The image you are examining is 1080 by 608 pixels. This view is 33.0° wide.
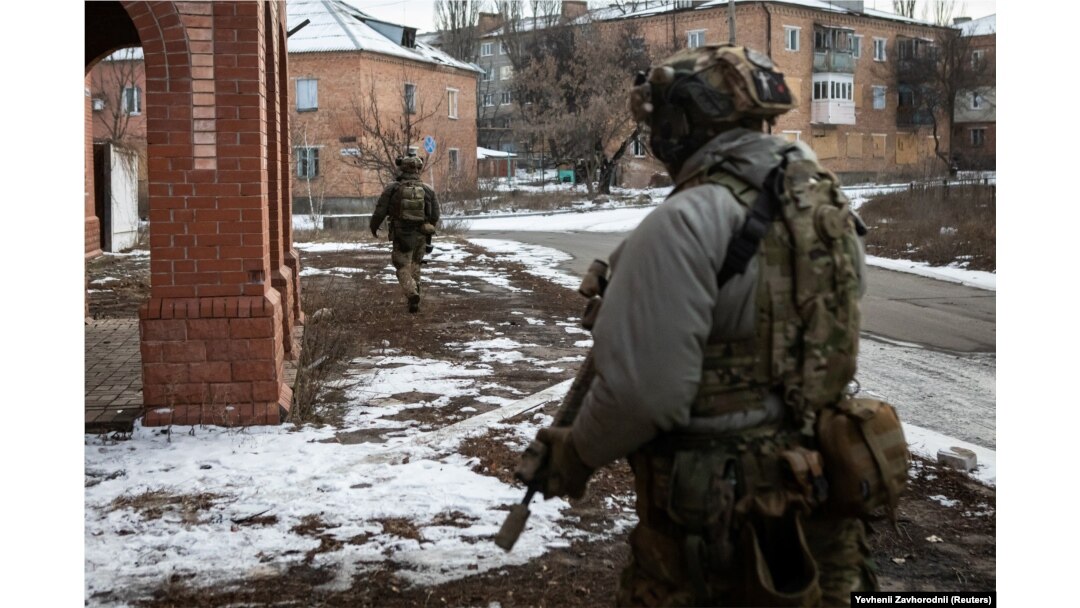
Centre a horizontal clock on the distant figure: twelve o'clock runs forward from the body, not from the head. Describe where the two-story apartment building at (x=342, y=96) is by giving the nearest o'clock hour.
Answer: The two-story apartment building is roughly at 12 o'clock from the distant figure.

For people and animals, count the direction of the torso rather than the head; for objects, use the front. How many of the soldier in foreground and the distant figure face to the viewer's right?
0

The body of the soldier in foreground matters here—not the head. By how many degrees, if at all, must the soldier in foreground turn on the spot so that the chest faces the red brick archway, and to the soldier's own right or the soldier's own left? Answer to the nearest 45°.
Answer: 0° — they already face it

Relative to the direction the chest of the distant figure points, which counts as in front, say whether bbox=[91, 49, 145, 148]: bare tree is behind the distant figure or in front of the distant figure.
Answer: in front

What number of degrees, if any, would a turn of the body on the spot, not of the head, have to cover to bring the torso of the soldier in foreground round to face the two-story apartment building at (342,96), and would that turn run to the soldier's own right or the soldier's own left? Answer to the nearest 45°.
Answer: approximately 45° to the soldier's own right

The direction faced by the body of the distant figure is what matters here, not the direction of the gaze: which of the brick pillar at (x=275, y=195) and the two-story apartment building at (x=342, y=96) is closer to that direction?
the two-story apartment building

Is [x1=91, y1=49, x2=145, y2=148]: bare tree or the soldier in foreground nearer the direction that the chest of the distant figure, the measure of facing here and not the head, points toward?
the bare tree

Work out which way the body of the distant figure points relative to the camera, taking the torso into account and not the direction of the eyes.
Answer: away from the camera

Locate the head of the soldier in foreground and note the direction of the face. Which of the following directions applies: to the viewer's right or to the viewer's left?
to the viewer's left

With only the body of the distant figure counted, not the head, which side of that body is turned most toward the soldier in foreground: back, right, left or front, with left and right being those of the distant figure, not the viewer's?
back

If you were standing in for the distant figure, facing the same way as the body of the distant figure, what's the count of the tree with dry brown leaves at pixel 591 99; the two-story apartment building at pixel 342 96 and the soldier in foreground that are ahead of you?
2

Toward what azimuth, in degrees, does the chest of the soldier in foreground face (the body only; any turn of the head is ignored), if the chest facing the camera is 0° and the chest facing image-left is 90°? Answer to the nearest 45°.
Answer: approximately 135°
